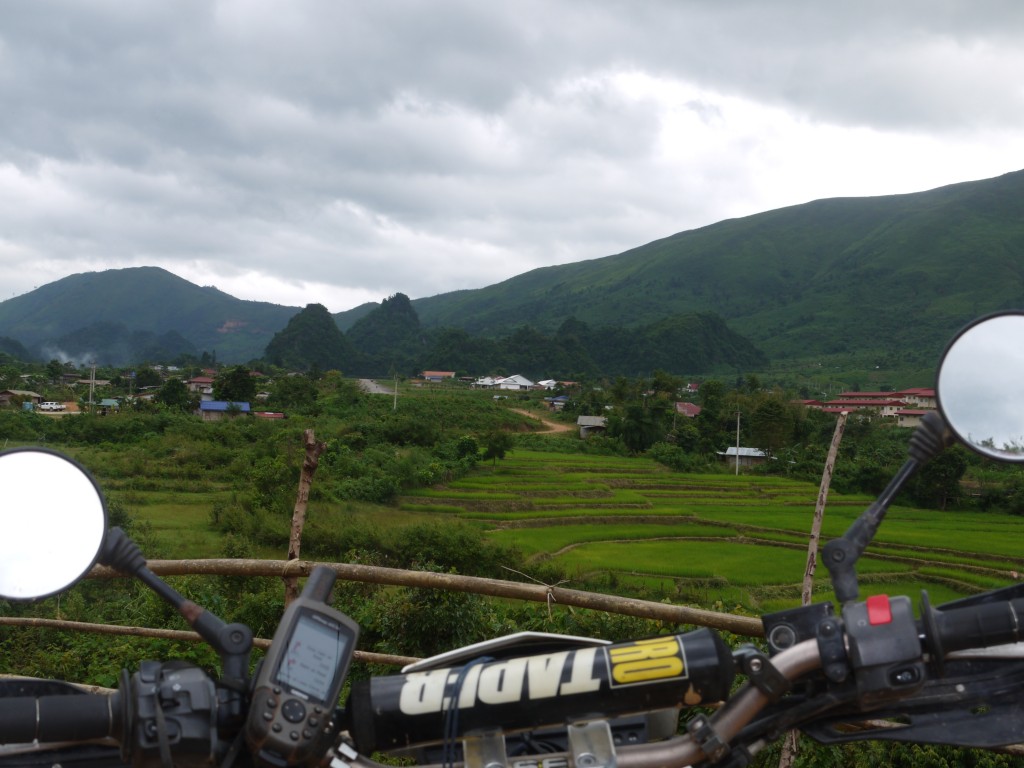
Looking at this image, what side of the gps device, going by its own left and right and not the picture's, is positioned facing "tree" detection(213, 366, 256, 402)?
back

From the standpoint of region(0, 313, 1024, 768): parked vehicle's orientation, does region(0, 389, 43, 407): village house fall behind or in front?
in front

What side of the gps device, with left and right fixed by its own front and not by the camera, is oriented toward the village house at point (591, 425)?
back

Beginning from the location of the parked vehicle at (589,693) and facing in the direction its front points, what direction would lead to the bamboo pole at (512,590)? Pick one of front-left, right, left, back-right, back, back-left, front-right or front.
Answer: front

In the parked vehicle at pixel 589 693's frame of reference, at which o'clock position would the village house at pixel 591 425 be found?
The village house is roughly at 12 o'clock from the parked vehicle.

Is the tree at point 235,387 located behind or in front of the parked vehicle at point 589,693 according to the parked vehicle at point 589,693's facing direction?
in front

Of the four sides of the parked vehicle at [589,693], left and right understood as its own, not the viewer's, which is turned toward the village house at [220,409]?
front

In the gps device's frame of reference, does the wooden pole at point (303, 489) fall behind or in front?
behind

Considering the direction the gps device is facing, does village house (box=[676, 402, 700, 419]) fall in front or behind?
behind

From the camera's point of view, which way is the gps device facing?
toward the camera

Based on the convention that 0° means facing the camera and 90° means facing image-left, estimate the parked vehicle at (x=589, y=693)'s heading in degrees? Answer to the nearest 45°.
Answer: approximately 180°

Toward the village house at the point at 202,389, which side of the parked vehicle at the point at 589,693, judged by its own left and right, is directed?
front

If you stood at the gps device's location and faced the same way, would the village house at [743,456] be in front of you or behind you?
behind
